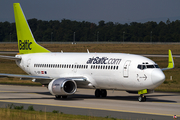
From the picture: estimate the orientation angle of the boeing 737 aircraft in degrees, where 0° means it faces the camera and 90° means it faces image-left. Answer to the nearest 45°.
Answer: approximately 315°
